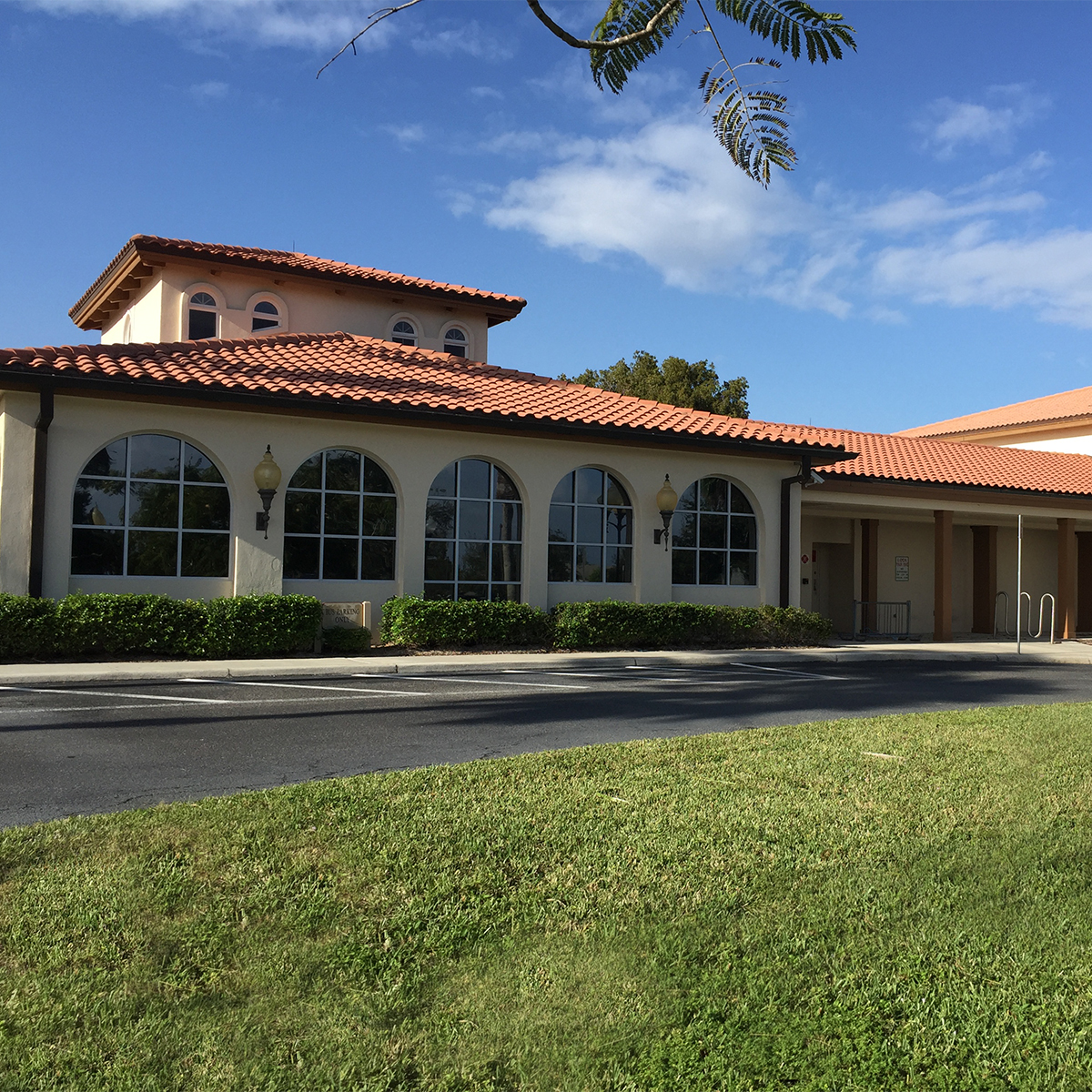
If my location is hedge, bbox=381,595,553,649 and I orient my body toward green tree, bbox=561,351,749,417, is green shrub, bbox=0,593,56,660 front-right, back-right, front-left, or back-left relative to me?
back-left

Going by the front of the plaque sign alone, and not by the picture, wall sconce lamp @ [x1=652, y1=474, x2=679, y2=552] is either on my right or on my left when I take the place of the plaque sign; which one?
on my left

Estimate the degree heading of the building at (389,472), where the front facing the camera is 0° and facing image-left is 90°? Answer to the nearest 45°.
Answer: approximately 315°

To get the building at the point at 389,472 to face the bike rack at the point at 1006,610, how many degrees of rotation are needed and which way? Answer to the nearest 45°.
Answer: approximately 90° to its left

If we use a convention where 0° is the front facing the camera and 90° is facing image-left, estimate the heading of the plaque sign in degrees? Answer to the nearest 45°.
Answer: approximately 0°

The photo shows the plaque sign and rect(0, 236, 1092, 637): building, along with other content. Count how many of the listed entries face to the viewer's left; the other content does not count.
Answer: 0

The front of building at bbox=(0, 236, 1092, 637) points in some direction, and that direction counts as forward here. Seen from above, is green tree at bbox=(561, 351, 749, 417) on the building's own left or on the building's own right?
on the building's own left
